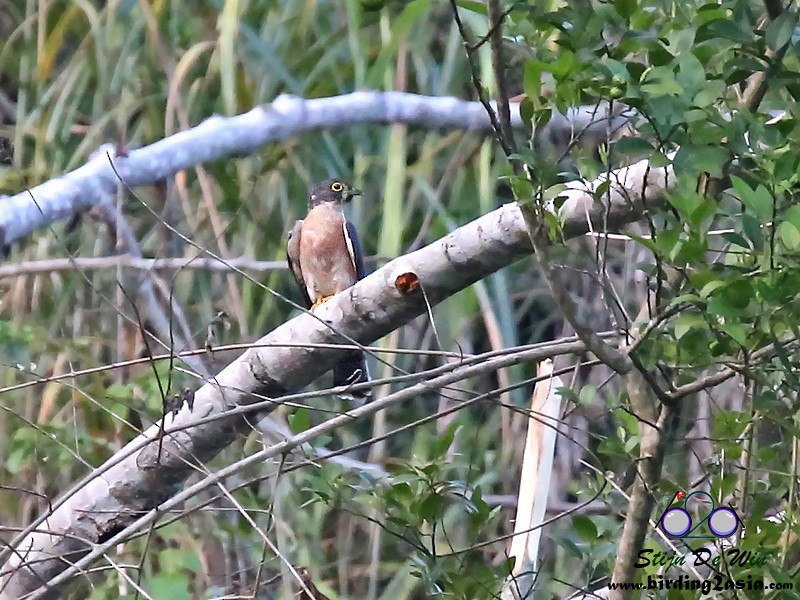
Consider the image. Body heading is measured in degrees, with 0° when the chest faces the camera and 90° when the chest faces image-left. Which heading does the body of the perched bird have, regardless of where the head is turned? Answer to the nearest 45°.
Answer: approximately 0°
